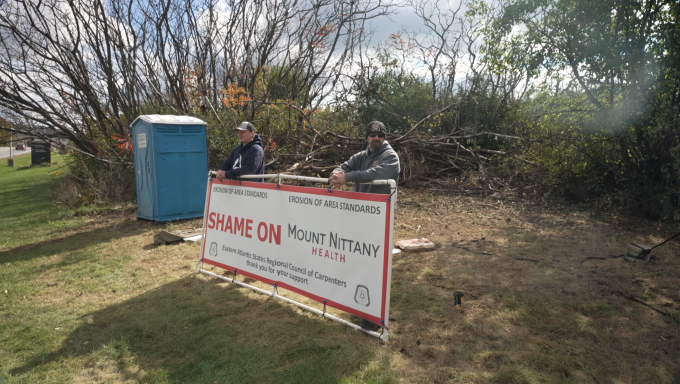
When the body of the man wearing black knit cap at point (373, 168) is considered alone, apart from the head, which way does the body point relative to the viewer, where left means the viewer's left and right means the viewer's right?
facing the viewer and to the left of the viewer

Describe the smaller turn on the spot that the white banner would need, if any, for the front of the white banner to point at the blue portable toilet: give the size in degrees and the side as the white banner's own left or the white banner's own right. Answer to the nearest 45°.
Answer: approximately 90° to the white banner's own right

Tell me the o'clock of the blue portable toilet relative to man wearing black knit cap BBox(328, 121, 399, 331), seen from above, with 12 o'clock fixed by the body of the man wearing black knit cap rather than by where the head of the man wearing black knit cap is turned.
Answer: The blue portable toilet is roughly at 3 o'clock from the man wearing black knit cap.

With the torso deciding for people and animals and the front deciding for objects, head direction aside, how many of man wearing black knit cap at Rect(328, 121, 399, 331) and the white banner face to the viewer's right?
0

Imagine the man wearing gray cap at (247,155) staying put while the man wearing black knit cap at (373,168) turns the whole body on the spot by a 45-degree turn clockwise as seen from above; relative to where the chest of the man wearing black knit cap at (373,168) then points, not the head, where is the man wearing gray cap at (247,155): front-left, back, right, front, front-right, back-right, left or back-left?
front-right
